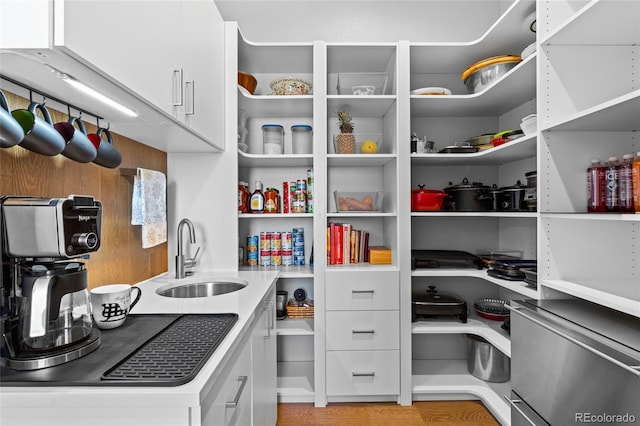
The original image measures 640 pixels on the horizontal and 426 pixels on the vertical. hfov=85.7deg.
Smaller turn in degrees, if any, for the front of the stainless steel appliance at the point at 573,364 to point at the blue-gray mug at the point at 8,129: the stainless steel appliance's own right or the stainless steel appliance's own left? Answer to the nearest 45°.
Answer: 0° — it already faces it

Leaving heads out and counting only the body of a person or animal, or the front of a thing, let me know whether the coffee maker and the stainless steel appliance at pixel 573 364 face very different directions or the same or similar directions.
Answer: very different directions

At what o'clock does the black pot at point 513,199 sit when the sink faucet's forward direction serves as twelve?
The black pot is roughly at 11 o'clock from the sink faucet.

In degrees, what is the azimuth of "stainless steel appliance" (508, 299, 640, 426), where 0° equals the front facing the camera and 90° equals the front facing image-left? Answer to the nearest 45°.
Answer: approximately 45°

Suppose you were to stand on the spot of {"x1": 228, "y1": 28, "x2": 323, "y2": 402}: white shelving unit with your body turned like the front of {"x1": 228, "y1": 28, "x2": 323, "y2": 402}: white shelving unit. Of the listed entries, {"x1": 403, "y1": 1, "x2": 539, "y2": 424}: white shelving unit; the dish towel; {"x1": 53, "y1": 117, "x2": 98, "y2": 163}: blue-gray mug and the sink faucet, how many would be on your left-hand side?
1

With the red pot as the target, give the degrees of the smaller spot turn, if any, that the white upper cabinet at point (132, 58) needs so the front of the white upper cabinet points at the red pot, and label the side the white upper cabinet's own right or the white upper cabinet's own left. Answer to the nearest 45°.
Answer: approximately 45° to the white upper cabinet's own left

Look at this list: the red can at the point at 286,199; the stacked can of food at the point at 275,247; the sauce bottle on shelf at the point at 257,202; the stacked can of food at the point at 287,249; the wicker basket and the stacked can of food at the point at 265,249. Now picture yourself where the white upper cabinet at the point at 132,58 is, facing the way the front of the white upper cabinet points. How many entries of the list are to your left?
6

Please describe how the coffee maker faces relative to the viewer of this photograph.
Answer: facing the viewer and to the right of the viewer

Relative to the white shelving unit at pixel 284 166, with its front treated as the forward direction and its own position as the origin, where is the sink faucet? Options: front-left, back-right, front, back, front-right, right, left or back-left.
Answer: front-right

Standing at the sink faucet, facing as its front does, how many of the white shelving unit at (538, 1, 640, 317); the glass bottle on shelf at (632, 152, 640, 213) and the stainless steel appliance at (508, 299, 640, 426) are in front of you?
3
